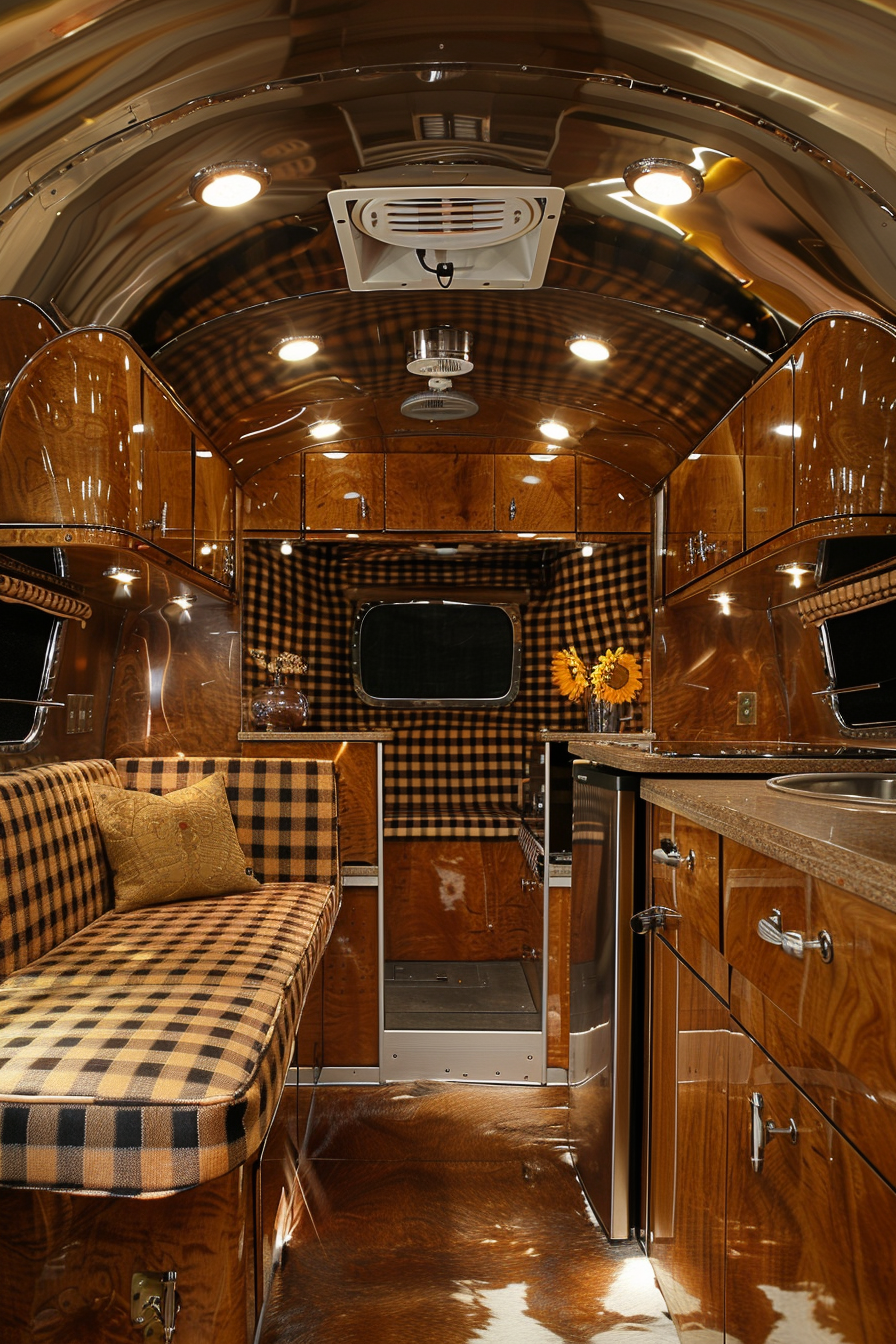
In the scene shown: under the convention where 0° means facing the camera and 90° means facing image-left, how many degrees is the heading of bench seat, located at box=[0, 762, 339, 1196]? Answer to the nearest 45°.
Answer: approximately 270°

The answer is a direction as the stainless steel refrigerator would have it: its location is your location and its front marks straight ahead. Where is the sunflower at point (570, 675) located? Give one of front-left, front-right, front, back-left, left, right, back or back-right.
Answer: right

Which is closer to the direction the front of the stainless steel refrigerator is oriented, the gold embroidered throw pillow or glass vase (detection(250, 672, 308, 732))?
the gold embroidered throw pillow

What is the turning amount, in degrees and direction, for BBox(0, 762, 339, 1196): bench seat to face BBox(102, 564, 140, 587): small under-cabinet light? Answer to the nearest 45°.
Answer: approximately 90° to its left

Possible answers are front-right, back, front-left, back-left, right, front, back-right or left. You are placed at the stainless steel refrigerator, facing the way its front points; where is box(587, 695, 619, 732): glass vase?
right

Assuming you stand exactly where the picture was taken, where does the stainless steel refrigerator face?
facing to the left of the viewer

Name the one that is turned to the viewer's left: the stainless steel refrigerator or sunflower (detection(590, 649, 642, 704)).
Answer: the stainless steel refrigerator

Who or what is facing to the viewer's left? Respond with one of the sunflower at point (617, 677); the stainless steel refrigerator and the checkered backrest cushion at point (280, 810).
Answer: the stainless steel refrigerator

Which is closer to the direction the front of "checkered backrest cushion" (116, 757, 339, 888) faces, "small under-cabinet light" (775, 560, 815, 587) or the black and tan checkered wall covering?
the small under-cabinet light

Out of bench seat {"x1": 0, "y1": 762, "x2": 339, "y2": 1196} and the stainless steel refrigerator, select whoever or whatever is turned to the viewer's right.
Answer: the bench seat
